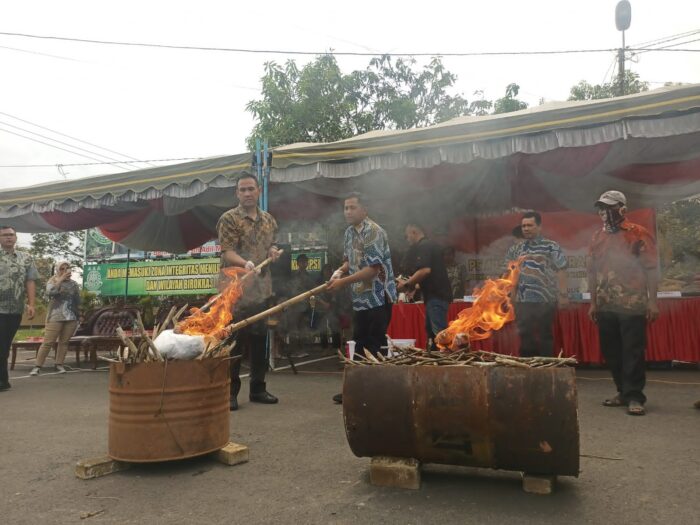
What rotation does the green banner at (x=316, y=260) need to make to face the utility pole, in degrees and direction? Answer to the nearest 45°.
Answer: approximately 90° to its left

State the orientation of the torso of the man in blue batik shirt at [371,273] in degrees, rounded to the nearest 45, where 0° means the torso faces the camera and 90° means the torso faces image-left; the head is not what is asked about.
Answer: approximately 45°

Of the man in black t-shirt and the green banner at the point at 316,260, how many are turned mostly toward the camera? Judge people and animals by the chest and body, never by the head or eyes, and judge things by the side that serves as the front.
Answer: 1

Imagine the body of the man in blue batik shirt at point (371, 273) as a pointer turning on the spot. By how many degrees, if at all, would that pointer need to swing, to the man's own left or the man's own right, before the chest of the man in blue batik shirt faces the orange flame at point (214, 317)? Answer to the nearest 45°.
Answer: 0° — they already face it

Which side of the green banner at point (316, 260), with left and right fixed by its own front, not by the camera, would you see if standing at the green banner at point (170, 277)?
right

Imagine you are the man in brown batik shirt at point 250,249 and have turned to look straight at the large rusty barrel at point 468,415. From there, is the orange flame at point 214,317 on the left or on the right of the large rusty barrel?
right

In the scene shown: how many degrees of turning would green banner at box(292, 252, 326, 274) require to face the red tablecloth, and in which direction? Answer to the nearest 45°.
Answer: approximately 45° to its left

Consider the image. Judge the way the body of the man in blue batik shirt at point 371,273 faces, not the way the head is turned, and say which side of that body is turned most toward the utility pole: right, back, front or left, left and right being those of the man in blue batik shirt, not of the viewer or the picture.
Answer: back

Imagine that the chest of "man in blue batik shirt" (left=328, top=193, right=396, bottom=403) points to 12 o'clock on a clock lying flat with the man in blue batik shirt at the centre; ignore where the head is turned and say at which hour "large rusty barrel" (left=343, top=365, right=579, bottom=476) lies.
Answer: The large rusty barrel is roughly at 10 o'clock from the man in blue batik shirt.
